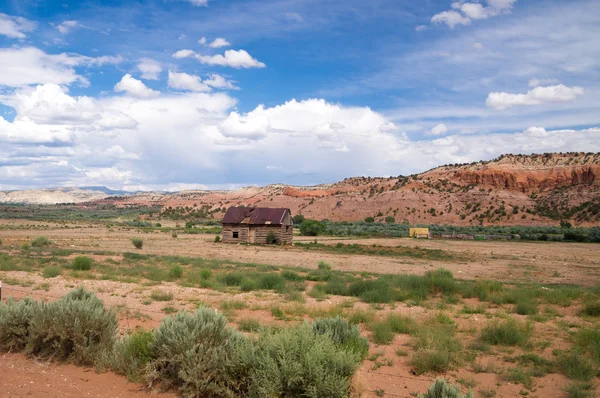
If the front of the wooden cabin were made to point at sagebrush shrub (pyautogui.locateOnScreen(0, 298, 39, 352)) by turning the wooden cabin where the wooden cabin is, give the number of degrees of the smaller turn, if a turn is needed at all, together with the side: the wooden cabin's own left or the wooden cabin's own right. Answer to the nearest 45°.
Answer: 0° — it already faces it

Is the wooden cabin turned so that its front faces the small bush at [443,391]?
yes

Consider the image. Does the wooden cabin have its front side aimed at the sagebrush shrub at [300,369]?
yes

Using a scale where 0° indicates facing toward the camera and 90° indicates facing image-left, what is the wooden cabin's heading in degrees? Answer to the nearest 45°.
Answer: approximately 0°

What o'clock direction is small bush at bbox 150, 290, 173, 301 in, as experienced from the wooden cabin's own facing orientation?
The small bush is roughly at 12 o'clock from the wooden cabin.

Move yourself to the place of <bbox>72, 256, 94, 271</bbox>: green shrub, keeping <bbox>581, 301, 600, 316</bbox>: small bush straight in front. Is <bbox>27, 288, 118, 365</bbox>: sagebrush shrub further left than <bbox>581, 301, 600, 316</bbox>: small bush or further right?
right

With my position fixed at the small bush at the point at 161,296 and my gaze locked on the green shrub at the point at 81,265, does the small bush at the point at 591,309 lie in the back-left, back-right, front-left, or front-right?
back-right

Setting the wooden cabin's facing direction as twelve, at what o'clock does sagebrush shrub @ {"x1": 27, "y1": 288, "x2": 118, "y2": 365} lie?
The sagebrush shrub is roughly at 12 o'clock from the wooden cabin.

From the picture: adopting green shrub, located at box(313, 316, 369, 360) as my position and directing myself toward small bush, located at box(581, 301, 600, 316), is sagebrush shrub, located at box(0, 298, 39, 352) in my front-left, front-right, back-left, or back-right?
back-left

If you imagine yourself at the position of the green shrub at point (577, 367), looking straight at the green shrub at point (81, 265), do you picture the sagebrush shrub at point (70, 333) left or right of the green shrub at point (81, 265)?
left
